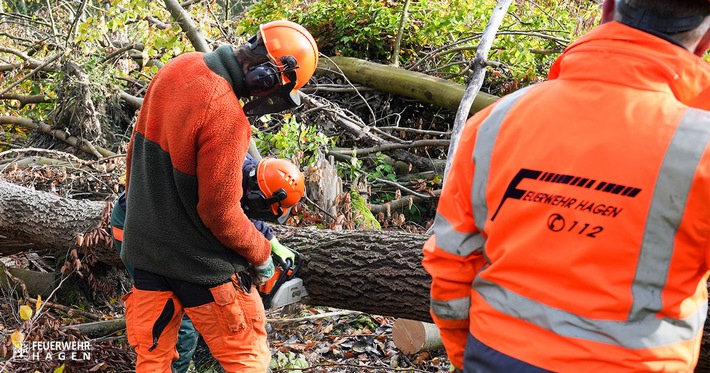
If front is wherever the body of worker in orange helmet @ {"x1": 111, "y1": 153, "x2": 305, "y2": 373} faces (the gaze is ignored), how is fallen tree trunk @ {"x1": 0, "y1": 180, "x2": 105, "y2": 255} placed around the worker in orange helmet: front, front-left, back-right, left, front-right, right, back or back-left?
back-left

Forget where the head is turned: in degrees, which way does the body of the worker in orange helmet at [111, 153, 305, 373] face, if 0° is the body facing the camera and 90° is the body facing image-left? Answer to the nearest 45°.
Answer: approximately 270°

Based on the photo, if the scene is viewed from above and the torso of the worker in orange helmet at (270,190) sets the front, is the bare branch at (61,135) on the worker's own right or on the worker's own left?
on the worker's own left

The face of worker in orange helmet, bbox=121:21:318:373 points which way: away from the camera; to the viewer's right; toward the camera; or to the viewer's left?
to the viewer's right

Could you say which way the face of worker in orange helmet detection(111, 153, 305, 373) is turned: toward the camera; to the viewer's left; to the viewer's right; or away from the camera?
to the viewer's right
